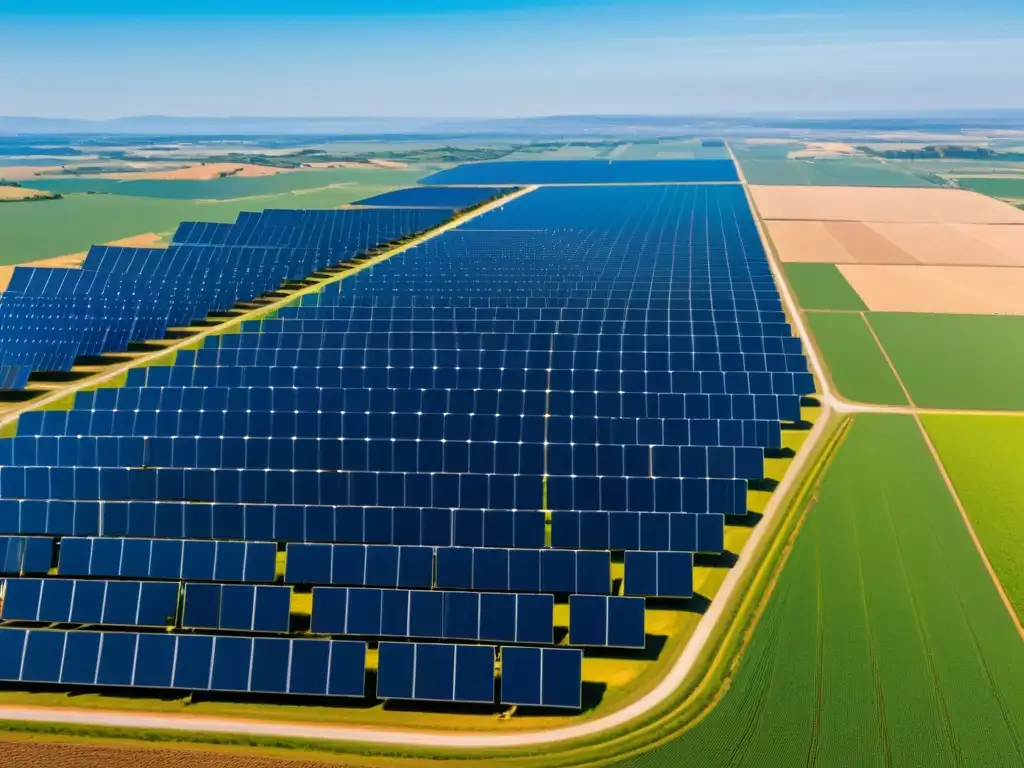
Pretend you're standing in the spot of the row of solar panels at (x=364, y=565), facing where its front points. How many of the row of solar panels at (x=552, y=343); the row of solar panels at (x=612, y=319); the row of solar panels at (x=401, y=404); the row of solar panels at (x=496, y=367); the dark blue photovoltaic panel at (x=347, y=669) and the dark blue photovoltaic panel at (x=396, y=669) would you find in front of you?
2

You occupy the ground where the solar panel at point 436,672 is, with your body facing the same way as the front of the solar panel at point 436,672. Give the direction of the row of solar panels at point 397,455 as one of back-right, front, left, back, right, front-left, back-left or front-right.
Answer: back

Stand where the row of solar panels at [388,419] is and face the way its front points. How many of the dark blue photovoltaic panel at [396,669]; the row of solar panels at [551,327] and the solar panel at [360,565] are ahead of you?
2

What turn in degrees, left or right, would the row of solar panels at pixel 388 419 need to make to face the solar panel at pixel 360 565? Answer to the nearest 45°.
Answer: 0° — it already faces it

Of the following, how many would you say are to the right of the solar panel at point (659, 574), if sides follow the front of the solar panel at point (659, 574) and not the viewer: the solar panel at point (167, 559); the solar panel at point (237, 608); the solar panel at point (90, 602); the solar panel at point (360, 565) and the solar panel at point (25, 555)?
5

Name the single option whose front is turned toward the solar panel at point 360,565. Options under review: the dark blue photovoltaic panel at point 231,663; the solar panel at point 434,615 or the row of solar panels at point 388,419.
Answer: the row of solar panels

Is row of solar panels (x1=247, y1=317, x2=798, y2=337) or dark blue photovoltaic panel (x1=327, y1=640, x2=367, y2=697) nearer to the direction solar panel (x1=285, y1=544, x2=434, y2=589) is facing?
the dark blue photovoltaic panel

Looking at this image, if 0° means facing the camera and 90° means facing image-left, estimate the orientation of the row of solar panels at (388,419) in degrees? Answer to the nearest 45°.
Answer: approximately 0°

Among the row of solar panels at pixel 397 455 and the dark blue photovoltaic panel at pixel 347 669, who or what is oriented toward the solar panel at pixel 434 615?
the row of solar panels

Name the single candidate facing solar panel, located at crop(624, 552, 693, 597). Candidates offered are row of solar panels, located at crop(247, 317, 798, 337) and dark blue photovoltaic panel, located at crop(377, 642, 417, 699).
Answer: the row of solar panels

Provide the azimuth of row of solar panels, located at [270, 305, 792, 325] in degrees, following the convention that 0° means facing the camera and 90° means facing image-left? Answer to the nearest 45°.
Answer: approximately 0°

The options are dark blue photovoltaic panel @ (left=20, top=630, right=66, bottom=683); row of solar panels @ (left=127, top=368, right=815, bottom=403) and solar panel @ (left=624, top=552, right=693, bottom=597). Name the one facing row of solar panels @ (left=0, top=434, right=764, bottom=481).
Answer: row of solar panels @ (left=127, top=368, right=815, bottom=403)

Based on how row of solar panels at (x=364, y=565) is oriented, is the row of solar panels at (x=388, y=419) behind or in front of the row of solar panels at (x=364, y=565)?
behind
